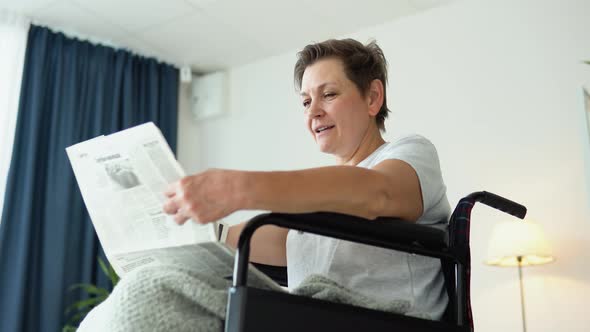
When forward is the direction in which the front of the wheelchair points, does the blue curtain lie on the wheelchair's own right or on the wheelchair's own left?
on the wheelchair's own right

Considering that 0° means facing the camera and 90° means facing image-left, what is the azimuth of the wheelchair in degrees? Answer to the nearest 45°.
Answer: approximately 90°

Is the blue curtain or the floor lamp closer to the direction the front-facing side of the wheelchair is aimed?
the blue curtain
